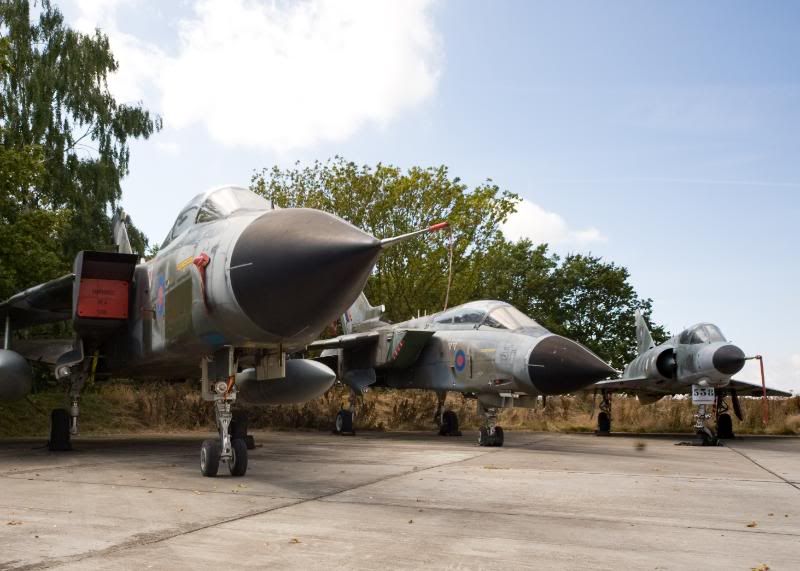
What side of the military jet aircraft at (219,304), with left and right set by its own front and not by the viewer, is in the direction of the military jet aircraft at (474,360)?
left

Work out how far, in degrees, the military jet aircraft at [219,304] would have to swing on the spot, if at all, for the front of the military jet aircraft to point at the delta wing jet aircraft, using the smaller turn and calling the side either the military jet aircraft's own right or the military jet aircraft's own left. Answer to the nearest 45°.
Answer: approximately 90° to the military jet aircraft's own left

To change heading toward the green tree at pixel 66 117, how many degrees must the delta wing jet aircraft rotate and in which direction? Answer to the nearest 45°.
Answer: approximately 135° to its right

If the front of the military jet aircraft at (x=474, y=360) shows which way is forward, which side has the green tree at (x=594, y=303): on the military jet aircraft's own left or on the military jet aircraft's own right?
on the military jet aircraft's own left

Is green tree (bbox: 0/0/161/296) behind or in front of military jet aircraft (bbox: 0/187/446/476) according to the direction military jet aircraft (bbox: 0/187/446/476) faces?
behind

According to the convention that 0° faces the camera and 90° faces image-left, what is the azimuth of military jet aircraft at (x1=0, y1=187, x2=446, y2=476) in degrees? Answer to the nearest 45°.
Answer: approximately 315°

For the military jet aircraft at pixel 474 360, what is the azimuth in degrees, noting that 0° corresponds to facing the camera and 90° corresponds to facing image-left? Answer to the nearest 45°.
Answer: approximately 315°

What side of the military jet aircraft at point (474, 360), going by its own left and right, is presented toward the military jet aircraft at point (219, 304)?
right

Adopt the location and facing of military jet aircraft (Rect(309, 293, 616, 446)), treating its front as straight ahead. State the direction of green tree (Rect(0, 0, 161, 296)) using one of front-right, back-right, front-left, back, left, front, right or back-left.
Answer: back

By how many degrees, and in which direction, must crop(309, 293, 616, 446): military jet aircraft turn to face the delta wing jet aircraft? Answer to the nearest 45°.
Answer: approximately 90° to its left

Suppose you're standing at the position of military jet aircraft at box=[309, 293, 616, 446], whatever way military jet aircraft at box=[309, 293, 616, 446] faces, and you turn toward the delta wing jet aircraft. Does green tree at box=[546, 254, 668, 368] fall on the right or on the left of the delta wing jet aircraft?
left

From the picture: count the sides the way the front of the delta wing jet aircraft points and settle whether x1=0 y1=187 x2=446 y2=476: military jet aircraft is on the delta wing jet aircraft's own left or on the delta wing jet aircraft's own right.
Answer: on the delta wing jet aircraft's own right

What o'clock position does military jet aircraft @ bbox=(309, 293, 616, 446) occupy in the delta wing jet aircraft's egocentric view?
The military jet aircraft is roughly at 3 o'clock from the delta wing jet aircraft.
